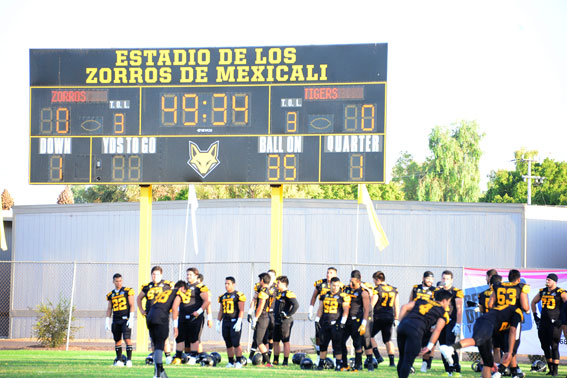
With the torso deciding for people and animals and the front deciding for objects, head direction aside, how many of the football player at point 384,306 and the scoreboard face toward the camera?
1

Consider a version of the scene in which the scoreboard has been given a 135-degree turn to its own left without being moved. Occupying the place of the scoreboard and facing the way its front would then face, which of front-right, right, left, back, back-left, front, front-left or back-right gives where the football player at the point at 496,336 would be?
right

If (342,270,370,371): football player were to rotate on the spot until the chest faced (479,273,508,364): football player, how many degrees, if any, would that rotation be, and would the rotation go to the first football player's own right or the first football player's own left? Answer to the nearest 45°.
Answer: approximately 90° to the first football player's own left

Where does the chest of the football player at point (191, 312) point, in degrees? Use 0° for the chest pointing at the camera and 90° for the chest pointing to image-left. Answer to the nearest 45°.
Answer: approximately 45°

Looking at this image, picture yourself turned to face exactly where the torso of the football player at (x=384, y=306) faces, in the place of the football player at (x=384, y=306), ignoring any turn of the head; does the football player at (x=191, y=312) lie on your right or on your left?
on your left

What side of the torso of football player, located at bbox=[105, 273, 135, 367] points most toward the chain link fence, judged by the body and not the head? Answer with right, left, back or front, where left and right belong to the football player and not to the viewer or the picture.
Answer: back

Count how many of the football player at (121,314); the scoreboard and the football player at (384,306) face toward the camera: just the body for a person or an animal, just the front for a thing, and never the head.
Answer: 2

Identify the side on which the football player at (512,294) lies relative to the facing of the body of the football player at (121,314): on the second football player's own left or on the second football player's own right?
on the second football player's own left

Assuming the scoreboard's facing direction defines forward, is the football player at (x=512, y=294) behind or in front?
in front

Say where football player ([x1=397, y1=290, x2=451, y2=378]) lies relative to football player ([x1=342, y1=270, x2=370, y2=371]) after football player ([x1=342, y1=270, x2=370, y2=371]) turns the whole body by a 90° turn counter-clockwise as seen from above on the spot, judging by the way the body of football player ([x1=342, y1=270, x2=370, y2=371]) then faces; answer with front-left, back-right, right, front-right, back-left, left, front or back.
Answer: front-right

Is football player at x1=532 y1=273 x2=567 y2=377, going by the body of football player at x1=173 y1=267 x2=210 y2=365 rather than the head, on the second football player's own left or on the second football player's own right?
on the second football player's own left

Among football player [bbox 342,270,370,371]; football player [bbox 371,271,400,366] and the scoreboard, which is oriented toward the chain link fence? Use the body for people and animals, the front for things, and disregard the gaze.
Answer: football player [bbox 371,271,400,366]
